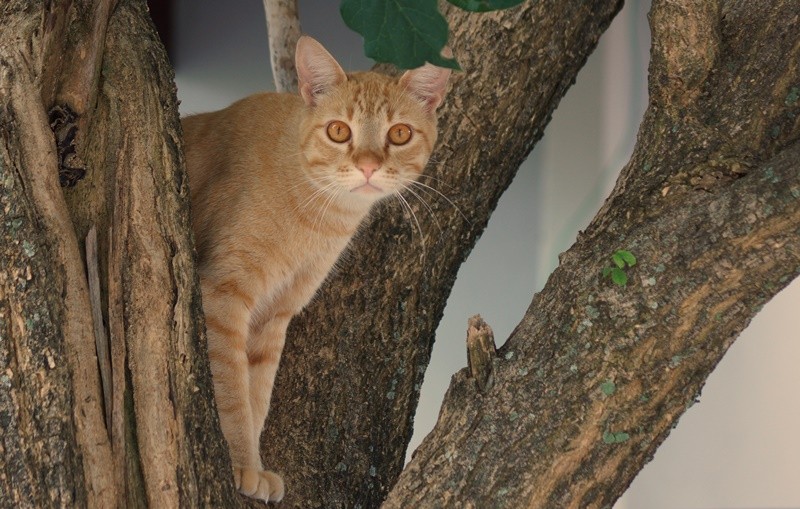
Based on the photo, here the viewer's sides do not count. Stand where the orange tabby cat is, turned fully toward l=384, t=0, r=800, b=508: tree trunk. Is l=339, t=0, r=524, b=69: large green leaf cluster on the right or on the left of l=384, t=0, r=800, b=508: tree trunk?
right

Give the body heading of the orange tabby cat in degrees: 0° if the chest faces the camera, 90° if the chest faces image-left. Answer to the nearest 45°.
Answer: approximately 315°

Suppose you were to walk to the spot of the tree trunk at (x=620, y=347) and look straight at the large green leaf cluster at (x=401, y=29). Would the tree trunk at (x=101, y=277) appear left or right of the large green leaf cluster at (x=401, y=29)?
left

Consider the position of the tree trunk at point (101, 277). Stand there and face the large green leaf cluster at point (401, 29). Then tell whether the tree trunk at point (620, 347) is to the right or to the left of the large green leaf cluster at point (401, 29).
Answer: right

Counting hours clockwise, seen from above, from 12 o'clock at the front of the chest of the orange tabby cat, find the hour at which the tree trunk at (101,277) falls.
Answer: The tree trunk is roughly at 2 o'clock from the orange tabby cat.
